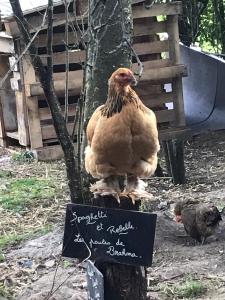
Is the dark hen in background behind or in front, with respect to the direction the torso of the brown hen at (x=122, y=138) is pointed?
behind

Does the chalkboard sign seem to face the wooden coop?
no

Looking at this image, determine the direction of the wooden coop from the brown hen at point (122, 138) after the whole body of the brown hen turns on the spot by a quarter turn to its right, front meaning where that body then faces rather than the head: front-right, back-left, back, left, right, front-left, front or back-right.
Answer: right

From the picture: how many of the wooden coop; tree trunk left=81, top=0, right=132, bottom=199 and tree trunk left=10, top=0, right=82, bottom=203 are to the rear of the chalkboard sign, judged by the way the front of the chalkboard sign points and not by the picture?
3

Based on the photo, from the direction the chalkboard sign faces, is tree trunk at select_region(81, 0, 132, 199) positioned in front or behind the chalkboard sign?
behind

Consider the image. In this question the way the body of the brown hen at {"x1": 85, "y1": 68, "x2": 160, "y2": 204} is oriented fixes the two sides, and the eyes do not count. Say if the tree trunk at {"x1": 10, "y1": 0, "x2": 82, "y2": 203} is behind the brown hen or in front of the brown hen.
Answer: behind

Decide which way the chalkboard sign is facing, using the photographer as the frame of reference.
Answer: facing the viewer

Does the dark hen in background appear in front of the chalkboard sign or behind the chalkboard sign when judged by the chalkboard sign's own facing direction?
behind

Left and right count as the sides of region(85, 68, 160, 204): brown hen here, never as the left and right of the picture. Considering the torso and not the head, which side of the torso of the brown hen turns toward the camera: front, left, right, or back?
front

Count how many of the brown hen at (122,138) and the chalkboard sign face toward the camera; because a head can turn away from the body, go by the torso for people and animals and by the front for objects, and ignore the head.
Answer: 2

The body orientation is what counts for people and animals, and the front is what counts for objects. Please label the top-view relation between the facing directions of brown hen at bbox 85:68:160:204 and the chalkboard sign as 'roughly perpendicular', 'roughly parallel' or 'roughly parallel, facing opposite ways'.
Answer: roughly parallel
